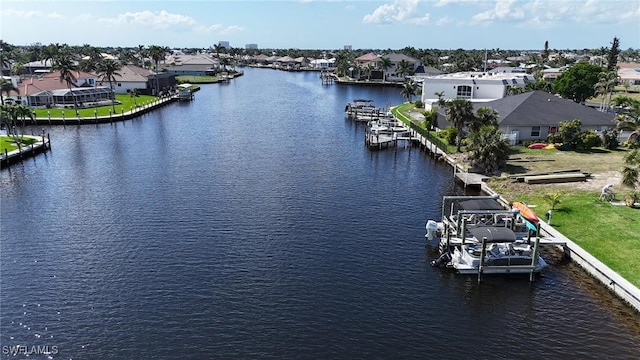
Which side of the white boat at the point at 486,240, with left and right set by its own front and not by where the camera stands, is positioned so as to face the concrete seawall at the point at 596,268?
front

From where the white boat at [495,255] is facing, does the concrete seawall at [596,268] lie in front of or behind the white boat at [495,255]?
in front

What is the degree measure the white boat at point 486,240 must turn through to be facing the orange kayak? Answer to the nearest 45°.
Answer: approximately 45° to its left

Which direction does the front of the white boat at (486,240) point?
to the viewer's right

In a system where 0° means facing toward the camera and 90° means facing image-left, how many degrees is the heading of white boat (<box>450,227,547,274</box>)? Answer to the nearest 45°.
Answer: approximately 270°

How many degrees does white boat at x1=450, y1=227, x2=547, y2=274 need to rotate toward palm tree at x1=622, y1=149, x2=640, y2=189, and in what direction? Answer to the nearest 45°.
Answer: approximately 45° to its left

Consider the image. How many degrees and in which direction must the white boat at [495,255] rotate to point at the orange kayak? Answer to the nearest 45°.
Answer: approximately 90° to its left

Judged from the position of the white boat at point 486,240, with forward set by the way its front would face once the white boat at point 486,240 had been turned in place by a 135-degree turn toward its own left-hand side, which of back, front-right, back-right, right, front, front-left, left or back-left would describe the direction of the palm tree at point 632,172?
right
